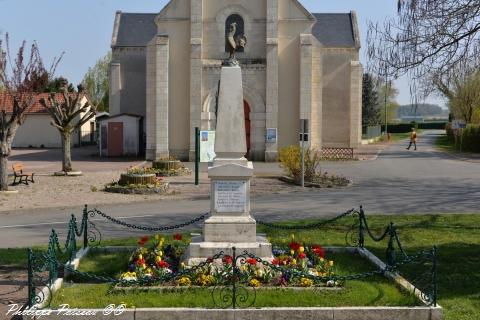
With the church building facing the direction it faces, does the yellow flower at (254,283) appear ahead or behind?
ahead

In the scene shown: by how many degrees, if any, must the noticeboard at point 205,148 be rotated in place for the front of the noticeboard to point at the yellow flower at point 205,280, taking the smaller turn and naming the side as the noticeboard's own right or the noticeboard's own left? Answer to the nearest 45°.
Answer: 0° — it already faces it

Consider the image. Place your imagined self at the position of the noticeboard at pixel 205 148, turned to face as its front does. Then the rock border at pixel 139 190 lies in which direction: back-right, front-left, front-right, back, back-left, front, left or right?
front-right

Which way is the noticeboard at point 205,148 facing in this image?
toward the camera

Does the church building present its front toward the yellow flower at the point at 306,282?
yes

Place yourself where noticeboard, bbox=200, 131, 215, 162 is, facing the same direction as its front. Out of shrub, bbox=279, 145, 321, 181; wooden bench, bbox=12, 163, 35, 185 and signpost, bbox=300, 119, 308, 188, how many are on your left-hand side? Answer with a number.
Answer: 2

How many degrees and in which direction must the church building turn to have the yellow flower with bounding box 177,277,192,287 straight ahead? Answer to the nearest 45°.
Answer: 0° — it already faces it

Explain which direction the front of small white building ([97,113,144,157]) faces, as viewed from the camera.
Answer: facing the viewer

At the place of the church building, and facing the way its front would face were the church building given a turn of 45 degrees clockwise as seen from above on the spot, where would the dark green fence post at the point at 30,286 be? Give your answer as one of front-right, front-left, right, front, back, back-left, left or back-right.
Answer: front-left

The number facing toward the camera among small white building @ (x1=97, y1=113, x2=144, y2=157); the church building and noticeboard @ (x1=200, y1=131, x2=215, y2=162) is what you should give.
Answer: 3

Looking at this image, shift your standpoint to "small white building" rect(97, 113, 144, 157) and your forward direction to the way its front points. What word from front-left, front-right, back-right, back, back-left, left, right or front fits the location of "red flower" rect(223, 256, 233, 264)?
front

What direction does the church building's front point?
toward the camera

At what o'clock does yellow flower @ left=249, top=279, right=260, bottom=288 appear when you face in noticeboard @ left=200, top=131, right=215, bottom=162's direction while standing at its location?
The yellow flower is roughly at 12 o'clock from the noticeboard.

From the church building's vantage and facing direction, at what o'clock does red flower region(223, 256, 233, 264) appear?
The red flower is roughly at 12 o'clock from the church building.

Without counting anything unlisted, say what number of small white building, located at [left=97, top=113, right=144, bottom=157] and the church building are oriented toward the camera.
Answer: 2

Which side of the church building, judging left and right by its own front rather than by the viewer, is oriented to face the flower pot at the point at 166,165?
front
